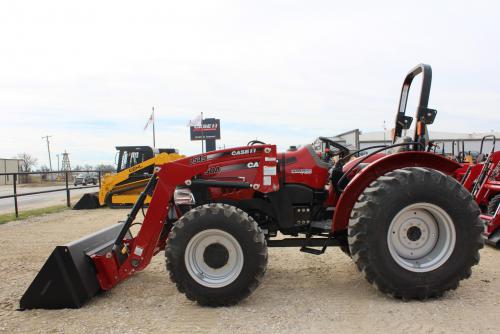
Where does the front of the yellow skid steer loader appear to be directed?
to the viewer's left

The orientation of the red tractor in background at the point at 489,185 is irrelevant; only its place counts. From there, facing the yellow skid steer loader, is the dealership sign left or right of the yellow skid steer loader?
right

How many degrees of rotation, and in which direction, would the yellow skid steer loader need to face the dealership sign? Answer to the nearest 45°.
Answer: approximately 90° to its right

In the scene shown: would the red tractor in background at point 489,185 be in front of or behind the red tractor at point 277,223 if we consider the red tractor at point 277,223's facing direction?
behind

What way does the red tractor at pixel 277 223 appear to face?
to the viewer's left

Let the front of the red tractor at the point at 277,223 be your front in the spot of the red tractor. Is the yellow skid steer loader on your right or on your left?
on your right

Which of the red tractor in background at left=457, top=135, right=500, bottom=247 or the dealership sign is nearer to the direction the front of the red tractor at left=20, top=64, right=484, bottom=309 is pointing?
the dealership sign

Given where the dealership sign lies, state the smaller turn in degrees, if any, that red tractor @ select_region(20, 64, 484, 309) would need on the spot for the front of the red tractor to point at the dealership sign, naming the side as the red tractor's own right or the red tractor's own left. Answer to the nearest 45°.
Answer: approximately 90° to the red tractor's own right

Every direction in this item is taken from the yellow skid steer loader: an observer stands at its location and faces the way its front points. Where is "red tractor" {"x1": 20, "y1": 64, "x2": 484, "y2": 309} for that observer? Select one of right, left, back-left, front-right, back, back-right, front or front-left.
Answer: left

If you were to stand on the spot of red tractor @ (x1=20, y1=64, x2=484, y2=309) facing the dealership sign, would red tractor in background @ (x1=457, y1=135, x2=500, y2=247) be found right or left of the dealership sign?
right

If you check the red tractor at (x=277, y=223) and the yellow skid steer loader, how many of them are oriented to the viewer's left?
2
